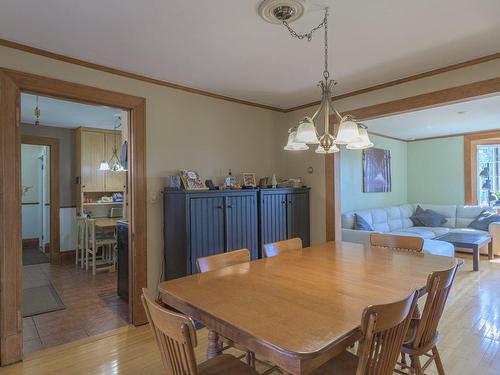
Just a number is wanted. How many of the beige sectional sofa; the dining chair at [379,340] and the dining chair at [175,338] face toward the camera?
1

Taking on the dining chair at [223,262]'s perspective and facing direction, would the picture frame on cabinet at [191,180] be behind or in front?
behind

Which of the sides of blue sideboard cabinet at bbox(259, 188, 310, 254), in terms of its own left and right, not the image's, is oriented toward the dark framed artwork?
left

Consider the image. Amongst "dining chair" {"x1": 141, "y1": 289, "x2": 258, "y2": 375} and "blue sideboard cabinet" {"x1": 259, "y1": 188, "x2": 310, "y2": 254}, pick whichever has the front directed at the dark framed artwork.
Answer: the dining chair

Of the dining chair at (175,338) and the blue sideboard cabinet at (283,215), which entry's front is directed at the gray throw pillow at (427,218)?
the dining chair

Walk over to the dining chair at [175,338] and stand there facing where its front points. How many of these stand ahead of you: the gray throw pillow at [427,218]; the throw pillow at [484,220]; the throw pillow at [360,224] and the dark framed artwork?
4

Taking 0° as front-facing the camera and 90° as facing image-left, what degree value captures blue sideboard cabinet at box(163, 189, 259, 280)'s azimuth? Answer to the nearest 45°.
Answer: approximately 315°

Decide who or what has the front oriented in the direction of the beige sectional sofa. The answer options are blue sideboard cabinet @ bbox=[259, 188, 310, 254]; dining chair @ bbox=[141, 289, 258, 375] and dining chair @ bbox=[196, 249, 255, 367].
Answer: dining chair @ bbox=[141, 289, 258, 375]

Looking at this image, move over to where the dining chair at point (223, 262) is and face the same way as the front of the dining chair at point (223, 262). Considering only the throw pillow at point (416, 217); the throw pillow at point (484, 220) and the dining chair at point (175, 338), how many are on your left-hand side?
2

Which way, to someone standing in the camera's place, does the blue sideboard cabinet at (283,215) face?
facing the viewer and to the right of the viewer

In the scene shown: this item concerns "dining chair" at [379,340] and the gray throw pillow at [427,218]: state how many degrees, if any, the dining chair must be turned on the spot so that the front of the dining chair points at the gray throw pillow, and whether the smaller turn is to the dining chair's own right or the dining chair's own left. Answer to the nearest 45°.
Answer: approximately 45° to the dining chair's own right

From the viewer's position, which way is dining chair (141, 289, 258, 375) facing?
facing away from the viewer and to the right of the viewer

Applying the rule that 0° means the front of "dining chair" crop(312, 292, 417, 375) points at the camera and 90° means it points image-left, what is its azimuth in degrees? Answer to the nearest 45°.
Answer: approximately 135°

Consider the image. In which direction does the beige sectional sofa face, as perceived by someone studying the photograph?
facing the viewer

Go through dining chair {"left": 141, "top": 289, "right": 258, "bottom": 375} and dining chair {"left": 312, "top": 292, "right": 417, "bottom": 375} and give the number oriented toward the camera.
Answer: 0
